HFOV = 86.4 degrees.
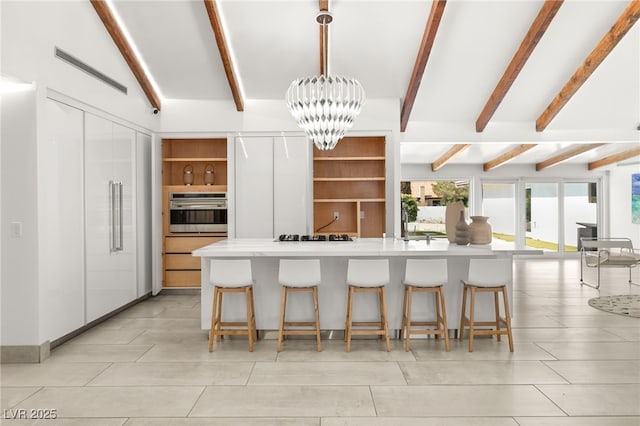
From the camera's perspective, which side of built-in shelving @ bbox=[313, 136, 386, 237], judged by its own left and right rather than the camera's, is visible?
front

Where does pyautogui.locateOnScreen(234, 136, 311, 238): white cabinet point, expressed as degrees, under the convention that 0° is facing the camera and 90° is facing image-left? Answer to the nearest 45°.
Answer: approximately 0°

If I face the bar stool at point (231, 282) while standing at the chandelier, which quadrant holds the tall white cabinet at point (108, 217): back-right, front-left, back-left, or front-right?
front-right

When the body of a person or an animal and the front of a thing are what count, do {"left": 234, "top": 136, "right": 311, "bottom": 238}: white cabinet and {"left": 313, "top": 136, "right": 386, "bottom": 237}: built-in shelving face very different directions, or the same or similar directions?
same or similar directions

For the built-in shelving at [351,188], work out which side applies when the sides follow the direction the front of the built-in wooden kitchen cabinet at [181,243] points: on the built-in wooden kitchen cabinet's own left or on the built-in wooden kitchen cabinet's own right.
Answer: on the built-in wooden kitchen cabinet's own left

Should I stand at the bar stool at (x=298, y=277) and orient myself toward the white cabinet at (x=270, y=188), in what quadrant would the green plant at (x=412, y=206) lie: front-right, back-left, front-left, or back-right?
front-right

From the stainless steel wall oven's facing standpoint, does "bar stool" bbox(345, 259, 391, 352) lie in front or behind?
in front

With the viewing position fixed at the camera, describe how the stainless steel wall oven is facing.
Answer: facing the viewer

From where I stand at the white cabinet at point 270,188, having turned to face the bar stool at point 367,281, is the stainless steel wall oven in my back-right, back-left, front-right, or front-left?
back-right

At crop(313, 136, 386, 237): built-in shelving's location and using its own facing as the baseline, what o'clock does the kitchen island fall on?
The kitchen island is roughly at 12 o'clock from the built-in shelving.

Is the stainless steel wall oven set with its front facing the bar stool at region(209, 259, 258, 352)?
yes

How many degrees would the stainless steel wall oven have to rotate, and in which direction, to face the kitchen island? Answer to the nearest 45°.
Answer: approximately 45° to its left

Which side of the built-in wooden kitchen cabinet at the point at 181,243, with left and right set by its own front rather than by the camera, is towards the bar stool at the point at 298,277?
front

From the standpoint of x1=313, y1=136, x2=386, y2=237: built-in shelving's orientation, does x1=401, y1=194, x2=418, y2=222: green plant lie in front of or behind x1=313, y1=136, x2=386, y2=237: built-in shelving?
behind

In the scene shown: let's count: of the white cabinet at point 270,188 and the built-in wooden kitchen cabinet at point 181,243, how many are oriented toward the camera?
2

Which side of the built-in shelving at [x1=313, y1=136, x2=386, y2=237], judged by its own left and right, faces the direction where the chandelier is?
front

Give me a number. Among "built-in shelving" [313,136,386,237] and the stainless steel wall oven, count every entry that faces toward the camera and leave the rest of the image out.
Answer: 2
